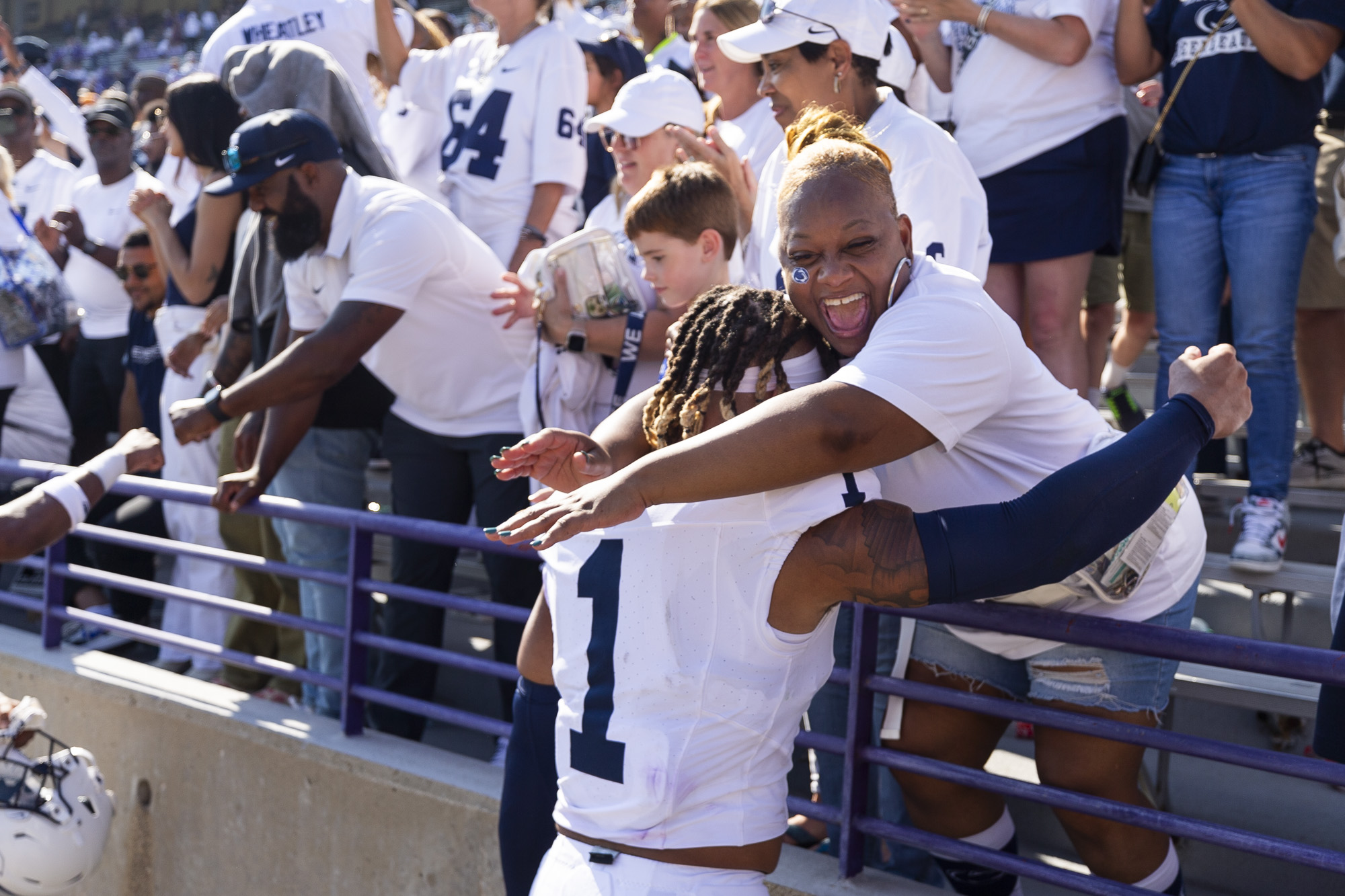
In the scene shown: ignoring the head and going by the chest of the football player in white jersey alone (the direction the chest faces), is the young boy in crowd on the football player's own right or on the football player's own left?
on the football player's own left

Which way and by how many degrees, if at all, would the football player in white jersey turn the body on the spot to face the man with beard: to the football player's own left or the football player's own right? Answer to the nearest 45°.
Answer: approximately 90° to the football player's own left

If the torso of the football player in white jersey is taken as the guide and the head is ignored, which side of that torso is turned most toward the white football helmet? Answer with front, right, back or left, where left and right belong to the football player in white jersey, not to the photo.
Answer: left

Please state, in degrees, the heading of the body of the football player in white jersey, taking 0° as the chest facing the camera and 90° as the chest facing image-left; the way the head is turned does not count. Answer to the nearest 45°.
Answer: approximately 225°

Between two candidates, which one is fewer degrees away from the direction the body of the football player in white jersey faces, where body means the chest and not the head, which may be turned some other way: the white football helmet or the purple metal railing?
the purple metal railing

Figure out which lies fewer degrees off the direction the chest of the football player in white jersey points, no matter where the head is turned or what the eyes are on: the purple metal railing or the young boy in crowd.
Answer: the purple metal railing
